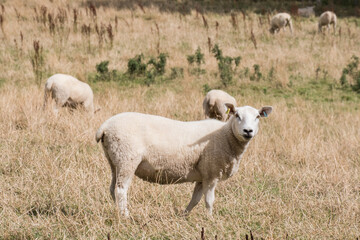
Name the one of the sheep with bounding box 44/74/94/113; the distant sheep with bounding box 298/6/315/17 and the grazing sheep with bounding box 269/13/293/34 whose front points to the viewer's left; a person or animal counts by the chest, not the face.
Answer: the grazing sheep

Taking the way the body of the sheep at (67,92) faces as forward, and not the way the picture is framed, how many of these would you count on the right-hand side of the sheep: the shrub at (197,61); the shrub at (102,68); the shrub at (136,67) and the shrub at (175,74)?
0

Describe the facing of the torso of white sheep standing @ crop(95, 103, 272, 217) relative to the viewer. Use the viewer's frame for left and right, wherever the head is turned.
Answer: facing to the right of the viewer

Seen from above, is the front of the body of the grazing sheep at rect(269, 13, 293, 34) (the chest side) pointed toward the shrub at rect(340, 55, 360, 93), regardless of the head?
no

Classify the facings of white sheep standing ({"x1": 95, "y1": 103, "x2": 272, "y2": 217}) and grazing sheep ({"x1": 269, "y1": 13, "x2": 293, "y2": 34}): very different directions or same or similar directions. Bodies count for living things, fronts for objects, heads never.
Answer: very different directions

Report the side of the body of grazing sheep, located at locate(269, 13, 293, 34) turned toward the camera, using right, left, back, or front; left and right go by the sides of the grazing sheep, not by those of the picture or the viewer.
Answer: left

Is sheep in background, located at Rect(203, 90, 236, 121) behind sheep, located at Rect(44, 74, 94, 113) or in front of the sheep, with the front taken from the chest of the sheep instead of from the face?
in front

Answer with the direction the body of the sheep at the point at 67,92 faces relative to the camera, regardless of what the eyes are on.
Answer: to the viewer's right

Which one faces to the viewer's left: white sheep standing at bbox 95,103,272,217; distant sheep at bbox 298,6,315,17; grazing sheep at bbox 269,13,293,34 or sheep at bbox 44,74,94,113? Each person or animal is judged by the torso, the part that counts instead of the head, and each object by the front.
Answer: the grazing sheep

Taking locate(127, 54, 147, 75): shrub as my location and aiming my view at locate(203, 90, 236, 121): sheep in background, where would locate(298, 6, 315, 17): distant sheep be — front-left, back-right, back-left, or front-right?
back-left

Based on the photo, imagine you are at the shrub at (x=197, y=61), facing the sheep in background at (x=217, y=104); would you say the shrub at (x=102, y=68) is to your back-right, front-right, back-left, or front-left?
front-right
